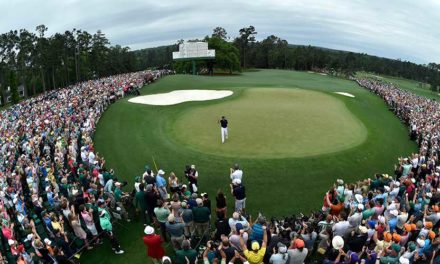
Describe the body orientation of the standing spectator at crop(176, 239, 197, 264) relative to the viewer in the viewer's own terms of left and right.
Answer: facing away from the viewer

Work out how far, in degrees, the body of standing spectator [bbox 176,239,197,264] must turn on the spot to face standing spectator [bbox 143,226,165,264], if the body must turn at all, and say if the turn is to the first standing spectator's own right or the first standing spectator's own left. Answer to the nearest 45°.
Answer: approximately 45° to the first standing spectator's own left

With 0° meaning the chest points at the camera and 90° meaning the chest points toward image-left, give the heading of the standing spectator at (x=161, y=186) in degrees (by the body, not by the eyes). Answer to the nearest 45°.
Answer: approximately 225°

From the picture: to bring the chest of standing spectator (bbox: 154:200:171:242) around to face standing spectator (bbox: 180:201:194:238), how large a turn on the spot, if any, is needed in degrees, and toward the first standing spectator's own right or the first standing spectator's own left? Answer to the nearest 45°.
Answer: approximately 90° to the first standing spectator's own right

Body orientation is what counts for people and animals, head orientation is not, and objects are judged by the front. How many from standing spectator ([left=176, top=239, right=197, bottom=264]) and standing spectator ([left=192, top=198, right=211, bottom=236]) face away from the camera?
2

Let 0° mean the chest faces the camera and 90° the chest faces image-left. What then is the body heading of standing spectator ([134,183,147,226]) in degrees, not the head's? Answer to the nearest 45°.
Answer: approximately 225°

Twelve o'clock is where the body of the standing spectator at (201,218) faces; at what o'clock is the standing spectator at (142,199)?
the standing spectator at (142,199) is roughly at 10 o'clock from the standing spectator at (201,218).

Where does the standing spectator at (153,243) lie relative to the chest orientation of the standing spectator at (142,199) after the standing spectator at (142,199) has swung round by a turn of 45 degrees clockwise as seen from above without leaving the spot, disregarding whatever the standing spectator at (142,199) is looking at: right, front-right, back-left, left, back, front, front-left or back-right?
right

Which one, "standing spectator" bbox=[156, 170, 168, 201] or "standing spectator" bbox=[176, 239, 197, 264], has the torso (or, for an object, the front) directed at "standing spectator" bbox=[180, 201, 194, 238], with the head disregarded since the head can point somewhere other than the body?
"standing spectator" bbox=[176, 239, 197, 264]

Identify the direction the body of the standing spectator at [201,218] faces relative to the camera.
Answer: away from the camera

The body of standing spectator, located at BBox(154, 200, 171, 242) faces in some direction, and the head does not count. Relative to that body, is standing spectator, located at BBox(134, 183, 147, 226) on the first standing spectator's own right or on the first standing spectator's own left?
on the first standing spectator's own left
